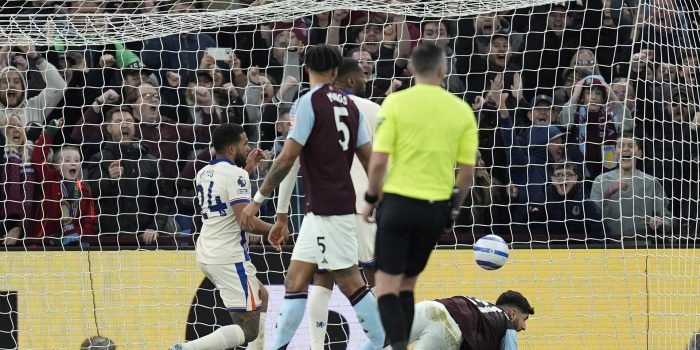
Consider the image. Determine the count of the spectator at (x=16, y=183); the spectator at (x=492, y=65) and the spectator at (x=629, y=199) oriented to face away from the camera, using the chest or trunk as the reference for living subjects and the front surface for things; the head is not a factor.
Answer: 0

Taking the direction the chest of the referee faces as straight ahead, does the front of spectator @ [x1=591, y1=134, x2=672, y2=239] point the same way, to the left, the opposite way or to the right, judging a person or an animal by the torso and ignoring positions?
the opposite way

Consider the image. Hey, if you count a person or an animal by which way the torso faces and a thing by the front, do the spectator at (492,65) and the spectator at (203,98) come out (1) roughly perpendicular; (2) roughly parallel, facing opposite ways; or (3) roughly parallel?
roughly parallel

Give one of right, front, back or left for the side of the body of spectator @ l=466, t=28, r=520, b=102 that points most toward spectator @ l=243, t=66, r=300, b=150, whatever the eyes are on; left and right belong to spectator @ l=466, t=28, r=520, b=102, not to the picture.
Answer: right

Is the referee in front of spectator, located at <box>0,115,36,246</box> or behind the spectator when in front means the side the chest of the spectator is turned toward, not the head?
in front

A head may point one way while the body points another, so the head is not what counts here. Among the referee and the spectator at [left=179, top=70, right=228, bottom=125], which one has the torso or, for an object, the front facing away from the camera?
the referee

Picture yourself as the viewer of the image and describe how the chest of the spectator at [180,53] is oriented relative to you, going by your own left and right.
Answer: facing the viewer

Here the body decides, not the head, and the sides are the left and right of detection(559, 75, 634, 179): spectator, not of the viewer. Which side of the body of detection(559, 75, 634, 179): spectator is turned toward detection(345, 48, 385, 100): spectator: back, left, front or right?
right

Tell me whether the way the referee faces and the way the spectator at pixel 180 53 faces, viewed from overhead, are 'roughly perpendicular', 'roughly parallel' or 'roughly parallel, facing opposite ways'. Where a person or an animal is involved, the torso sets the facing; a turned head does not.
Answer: roughly parallel, facing opposite ways

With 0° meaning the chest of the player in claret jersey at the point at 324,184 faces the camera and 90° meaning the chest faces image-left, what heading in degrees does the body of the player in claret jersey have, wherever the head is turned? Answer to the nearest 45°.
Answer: approximately 135°

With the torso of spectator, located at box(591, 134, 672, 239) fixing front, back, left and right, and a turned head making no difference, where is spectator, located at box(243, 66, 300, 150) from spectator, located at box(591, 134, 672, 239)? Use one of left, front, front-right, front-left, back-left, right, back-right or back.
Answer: right

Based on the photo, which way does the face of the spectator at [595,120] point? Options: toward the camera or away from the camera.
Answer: toward the camera

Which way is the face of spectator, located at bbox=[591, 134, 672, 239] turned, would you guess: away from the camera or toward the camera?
toward the camera

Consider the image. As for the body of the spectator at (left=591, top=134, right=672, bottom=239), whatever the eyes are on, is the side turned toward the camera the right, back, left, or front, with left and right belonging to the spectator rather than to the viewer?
front

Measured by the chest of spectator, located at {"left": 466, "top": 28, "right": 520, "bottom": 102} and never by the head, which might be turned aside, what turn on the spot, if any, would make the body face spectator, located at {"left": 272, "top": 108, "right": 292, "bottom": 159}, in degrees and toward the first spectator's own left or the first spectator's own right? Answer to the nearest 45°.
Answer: approximately 90° to the first spectator's own right
